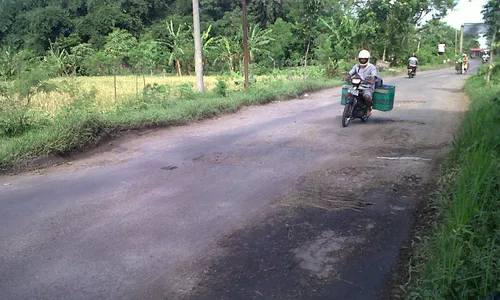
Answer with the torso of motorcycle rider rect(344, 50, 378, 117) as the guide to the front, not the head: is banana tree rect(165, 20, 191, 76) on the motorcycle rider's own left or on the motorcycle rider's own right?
on the motorcycle rider's own right

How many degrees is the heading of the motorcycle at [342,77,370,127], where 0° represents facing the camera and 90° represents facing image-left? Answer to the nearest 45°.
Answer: approximately 45°

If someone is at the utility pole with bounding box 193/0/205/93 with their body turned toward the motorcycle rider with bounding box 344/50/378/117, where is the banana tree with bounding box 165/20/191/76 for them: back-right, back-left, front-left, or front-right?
back-left

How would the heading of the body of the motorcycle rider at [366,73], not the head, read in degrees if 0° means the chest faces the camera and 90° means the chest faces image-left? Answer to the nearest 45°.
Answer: approximately 45°

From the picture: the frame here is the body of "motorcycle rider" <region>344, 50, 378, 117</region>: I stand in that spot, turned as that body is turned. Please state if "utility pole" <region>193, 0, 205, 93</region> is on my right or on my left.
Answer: on my right
